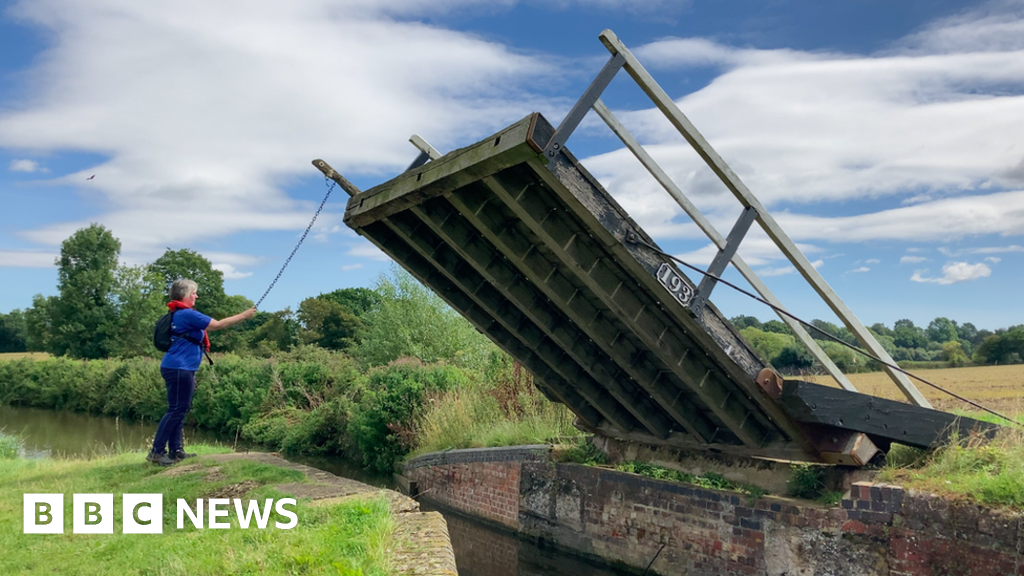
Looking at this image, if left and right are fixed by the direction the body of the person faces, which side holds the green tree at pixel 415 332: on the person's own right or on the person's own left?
on the person's own left

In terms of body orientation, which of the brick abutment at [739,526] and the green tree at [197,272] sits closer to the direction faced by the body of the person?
the brick abutment

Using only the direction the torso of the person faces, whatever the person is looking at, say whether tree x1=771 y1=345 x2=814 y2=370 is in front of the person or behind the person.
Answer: in front

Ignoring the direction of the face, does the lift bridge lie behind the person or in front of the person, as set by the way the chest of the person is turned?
in front

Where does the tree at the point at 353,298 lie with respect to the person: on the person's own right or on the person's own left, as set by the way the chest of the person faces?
on the person's own left

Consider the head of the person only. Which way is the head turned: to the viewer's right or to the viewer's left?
to the viewer's right

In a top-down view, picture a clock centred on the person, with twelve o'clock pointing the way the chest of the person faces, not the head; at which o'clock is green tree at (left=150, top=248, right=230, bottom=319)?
The green tree is roughly at 9 o'clock from the person.

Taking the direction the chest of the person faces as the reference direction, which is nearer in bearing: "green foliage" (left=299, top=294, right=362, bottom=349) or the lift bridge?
the lift bridge

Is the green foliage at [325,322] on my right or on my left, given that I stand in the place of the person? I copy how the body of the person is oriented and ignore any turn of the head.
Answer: on my left

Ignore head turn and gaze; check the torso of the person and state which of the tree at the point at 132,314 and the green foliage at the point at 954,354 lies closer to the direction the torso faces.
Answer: the green foliage

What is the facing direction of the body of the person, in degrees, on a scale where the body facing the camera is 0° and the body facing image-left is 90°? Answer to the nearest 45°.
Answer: approximately 270°
